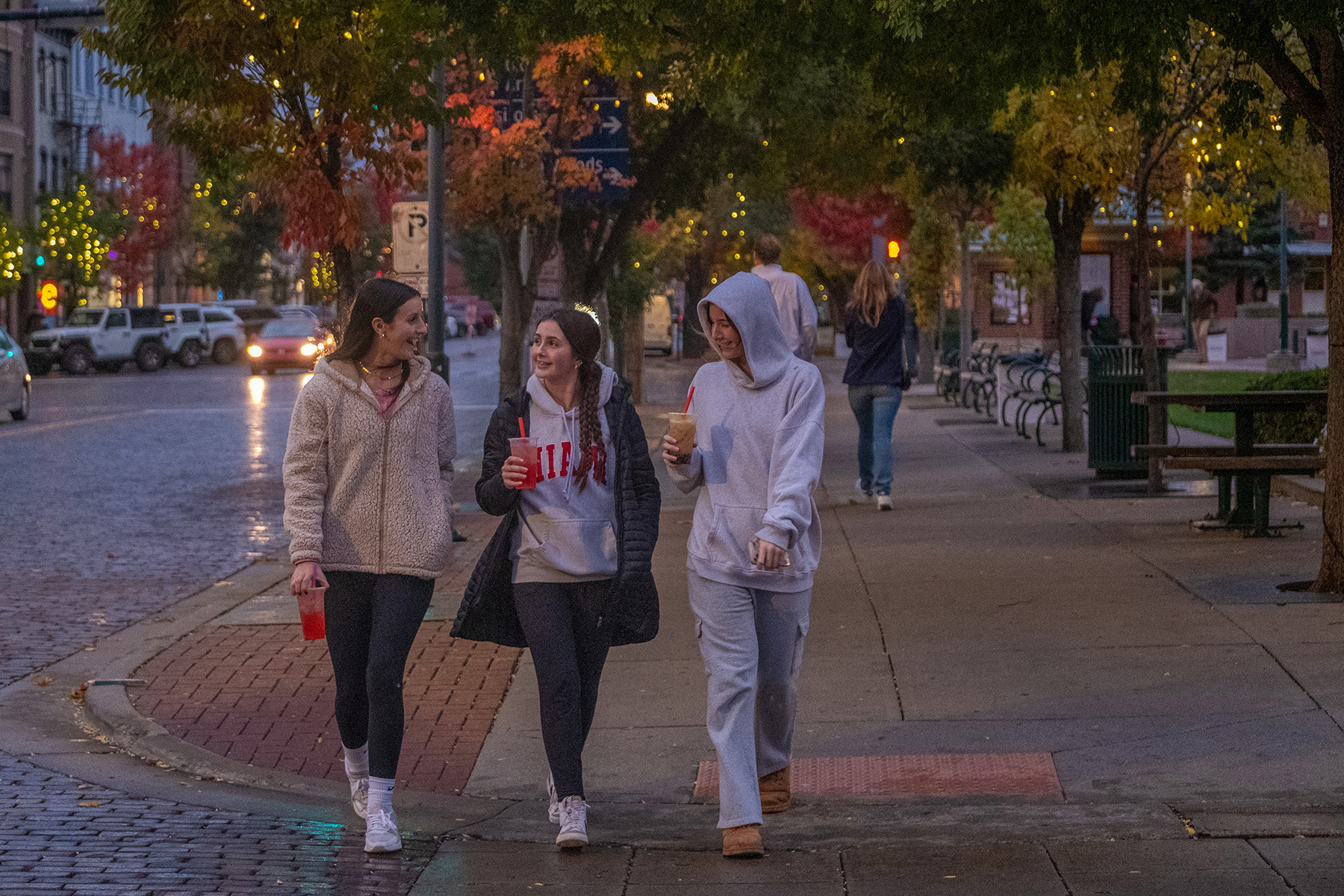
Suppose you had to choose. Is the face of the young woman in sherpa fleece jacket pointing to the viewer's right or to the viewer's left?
to the viewer's right

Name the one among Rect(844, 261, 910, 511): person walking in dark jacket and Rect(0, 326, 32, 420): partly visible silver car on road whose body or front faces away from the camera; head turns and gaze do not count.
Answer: the person walking in dark jacket

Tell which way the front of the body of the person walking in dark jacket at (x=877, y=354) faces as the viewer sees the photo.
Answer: away from the camera

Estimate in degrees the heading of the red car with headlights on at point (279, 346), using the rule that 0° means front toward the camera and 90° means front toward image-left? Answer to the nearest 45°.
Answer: approximately 0°

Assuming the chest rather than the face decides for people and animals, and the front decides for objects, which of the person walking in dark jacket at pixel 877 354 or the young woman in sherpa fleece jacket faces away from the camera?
the person walking in dark jacket

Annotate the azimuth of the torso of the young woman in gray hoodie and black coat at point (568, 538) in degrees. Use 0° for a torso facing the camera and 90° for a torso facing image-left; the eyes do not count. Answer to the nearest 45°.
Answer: approximately 0°

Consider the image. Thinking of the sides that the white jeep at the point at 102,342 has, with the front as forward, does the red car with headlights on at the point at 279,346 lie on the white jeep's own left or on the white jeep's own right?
on the white jeep's own left

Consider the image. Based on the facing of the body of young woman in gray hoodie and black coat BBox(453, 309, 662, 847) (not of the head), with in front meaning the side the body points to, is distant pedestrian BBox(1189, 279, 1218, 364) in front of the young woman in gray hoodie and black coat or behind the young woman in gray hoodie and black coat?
behind

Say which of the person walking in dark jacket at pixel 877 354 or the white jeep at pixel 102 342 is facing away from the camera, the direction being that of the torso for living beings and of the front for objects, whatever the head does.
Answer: the person walking in dark jacket
